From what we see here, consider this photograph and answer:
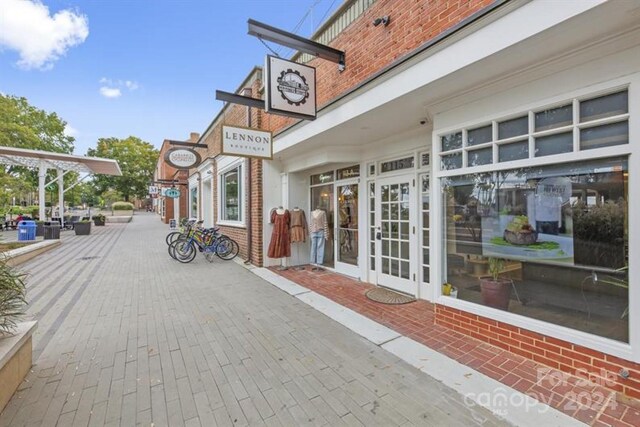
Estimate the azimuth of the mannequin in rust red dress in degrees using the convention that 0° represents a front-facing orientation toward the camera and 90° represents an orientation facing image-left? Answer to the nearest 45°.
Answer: approximately 0°

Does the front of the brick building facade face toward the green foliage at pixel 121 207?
no

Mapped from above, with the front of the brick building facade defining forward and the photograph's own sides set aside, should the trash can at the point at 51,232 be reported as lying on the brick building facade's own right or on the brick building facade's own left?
on the brick building facade's own right

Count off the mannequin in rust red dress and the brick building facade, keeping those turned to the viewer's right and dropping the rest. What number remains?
0

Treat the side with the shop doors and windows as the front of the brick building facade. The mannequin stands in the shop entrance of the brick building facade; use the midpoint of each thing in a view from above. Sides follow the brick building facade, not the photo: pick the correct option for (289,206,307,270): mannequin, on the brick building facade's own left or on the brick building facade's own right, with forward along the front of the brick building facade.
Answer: on the brick building facade's own right

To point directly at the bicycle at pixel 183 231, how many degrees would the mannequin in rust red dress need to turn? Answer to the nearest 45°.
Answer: approximately 135° to its right

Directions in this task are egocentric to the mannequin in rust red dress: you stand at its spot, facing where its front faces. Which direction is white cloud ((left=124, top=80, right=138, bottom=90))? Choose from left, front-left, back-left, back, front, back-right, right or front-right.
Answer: back-right

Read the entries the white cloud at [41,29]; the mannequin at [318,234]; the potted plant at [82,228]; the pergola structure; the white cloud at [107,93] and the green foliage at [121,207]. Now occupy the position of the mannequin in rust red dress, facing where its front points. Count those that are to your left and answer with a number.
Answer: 1

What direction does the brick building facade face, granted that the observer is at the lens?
facing the viewer and to the left of the viewer

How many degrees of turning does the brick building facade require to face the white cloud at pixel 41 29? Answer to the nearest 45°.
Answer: approximately 45° to its right

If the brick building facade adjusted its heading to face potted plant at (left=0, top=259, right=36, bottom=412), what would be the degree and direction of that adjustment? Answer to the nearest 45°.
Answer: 0° — it already faces it

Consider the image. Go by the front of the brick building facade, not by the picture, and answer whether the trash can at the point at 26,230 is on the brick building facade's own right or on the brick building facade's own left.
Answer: on the brick building facade's own right

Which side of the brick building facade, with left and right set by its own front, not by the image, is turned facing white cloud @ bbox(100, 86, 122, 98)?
right

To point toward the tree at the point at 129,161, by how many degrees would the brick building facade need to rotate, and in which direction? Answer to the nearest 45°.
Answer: approximately 90° to its right
